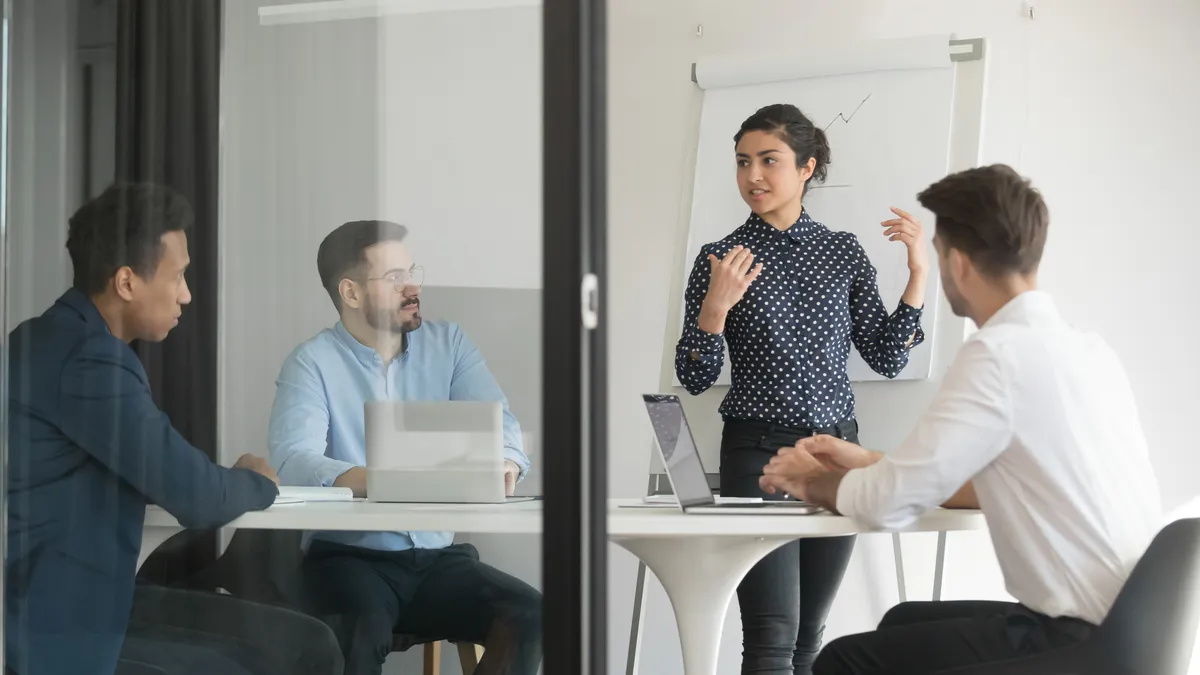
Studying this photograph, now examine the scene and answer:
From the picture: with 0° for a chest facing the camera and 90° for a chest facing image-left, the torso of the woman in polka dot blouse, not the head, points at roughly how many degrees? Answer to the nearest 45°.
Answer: approximately 0°

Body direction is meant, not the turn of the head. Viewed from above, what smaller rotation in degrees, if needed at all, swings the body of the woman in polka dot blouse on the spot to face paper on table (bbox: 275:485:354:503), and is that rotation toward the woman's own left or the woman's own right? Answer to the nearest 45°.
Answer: approximately 45° to the woman's own right

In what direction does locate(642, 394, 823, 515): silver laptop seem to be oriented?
to the viewer's right

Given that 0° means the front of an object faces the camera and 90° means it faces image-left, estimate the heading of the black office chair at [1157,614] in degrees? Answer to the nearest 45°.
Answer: approximately 90°

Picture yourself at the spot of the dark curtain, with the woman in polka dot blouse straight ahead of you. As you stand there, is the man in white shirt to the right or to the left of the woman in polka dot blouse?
right

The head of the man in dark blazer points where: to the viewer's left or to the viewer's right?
to the viewer's right

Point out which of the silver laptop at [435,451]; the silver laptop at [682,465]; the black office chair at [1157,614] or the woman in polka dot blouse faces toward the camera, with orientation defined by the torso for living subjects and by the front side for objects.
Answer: the woman in polka dot blouse

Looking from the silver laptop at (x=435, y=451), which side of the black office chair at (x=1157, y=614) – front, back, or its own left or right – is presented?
front
